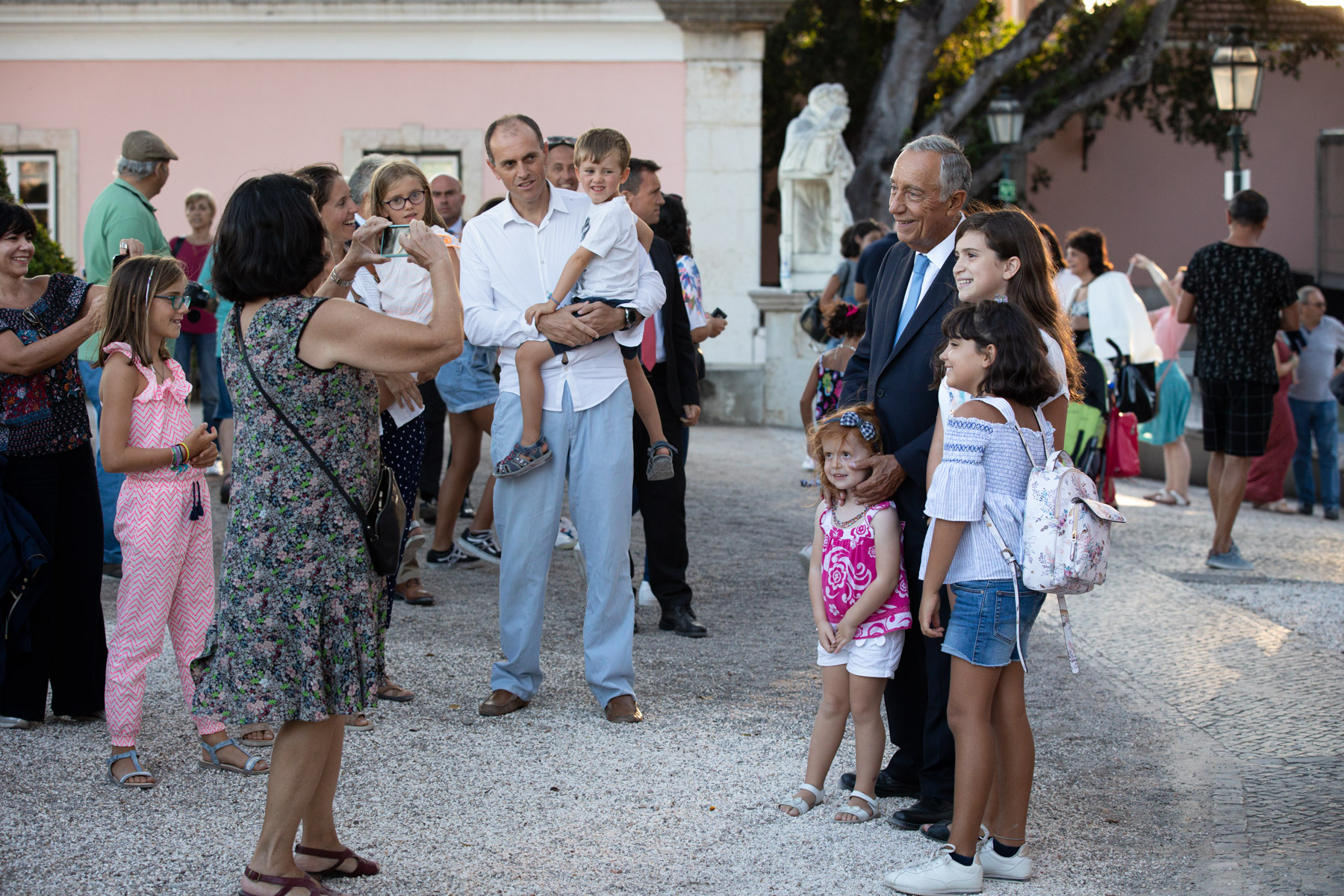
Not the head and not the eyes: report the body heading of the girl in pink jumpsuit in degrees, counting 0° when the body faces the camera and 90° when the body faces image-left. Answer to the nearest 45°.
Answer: approximately 315°

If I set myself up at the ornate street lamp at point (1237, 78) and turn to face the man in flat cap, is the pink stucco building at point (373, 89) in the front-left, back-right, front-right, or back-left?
front-right

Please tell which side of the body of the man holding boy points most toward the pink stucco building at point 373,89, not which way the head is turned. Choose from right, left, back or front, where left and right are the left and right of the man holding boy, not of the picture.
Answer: back

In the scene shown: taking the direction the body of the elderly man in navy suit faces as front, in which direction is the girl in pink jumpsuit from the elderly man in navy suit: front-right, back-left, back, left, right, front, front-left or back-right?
front-right

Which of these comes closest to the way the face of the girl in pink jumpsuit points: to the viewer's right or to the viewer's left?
to the viewer's right

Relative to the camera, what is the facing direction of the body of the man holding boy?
toward the camera

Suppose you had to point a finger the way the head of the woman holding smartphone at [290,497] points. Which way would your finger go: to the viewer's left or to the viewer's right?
to the viewer's right

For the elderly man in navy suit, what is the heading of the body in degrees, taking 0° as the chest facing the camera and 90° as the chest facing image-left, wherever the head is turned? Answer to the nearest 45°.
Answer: approximately 45°

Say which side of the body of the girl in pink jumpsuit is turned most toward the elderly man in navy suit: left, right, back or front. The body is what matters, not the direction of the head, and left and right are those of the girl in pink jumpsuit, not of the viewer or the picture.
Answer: front

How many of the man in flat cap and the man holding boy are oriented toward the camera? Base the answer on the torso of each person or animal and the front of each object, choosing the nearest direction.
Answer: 1

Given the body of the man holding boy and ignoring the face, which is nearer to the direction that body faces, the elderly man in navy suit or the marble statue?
the elderly man in navy suit

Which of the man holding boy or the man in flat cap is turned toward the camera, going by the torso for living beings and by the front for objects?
the man holding boy

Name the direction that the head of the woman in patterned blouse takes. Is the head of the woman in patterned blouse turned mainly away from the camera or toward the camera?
toward the camera
